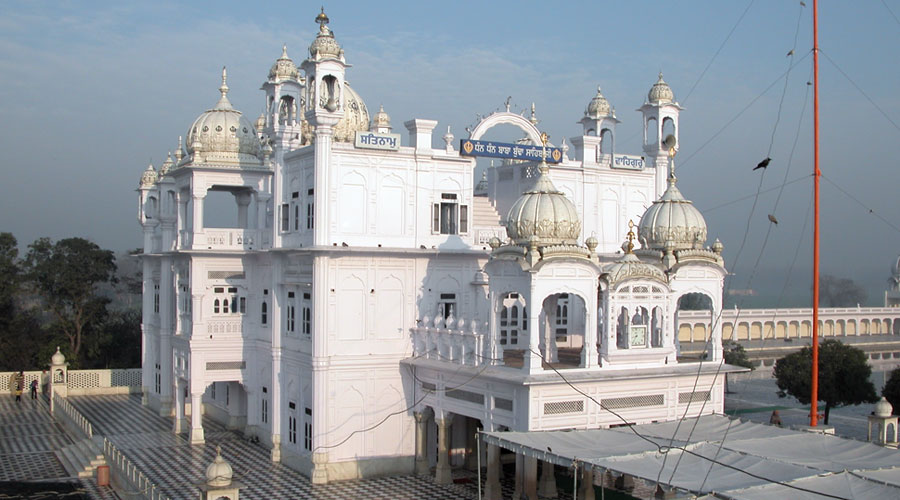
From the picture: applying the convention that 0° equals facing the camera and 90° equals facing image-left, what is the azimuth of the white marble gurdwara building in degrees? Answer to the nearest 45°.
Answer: approximately 315°

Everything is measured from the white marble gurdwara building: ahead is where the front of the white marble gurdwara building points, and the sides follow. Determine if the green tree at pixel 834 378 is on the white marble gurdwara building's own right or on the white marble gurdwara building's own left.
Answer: on the white marble gurdwara building's own left

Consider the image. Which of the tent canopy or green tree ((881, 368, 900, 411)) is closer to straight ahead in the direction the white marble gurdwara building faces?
the tent canopy

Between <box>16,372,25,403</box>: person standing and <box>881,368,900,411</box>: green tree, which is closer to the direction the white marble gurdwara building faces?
the green tree
